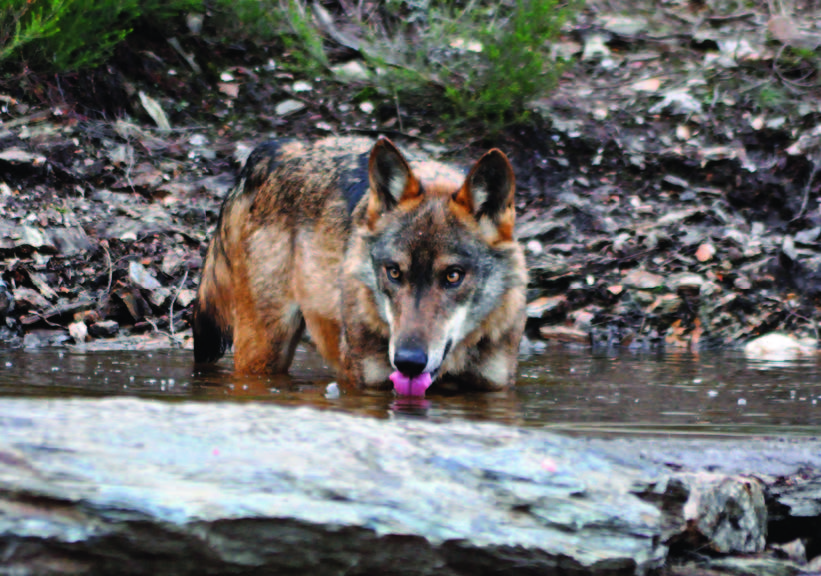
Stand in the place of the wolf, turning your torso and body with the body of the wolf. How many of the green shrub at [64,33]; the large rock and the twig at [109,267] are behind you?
2

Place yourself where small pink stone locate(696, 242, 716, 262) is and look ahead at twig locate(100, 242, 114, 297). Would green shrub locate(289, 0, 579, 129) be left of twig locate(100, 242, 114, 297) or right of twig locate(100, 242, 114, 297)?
right

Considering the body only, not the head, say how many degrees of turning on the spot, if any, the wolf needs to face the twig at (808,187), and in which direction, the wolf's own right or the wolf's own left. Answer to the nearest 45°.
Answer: approximately 90° to the wolf's own left

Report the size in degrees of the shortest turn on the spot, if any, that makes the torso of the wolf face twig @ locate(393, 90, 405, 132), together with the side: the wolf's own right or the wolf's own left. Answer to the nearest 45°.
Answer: approximately 135° to the wolf's own left

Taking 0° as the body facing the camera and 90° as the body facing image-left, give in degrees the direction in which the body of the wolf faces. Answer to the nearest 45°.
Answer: approximately 315°

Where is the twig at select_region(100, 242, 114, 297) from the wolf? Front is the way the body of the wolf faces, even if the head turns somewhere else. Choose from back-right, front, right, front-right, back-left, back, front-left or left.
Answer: back

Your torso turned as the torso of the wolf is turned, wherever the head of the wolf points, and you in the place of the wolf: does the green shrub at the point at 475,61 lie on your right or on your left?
on your left

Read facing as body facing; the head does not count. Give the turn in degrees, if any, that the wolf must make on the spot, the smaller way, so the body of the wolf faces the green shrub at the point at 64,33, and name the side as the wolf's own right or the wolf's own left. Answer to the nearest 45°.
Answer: approximately 180°

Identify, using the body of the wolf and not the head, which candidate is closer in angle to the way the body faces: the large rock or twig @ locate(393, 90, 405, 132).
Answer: the large rock

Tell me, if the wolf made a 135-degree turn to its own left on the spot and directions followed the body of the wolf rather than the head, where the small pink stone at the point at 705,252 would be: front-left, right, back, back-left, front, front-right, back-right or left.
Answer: front-right
